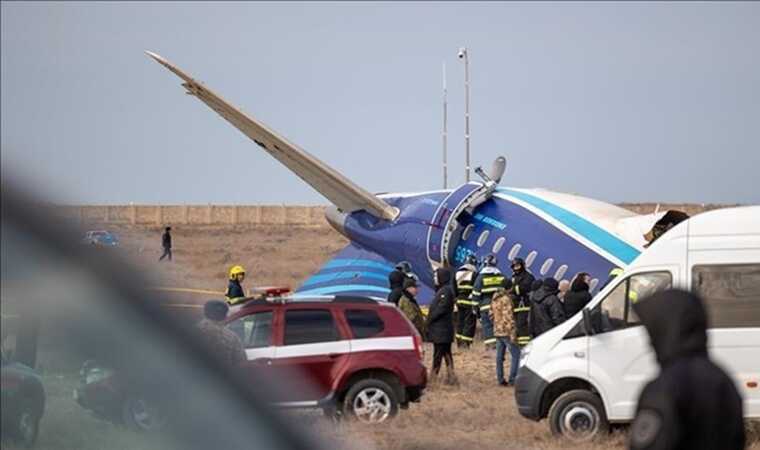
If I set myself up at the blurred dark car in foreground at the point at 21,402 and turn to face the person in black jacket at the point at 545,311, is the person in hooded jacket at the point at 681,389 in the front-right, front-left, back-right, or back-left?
front-right

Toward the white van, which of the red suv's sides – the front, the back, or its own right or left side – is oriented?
back

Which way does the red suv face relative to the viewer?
to the viewer's left

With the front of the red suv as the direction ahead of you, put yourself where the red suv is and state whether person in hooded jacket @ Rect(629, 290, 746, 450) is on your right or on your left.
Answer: on your left

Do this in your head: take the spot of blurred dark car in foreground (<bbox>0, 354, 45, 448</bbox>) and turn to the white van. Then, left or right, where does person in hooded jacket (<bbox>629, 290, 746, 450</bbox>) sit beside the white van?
right

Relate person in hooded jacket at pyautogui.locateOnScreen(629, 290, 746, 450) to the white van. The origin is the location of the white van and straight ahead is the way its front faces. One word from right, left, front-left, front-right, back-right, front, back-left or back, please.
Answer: left

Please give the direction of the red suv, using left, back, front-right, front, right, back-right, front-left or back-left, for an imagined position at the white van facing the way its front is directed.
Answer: front

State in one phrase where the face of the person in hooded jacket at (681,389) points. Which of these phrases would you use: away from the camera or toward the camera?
away from the camera

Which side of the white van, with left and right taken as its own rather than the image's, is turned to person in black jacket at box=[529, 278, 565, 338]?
right

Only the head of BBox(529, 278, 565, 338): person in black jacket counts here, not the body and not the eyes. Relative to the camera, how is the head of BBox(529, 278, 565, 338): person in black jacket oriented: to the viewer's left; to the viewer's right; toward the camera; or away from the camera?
away from the camera

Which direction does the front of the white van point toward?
to the viewer's left
